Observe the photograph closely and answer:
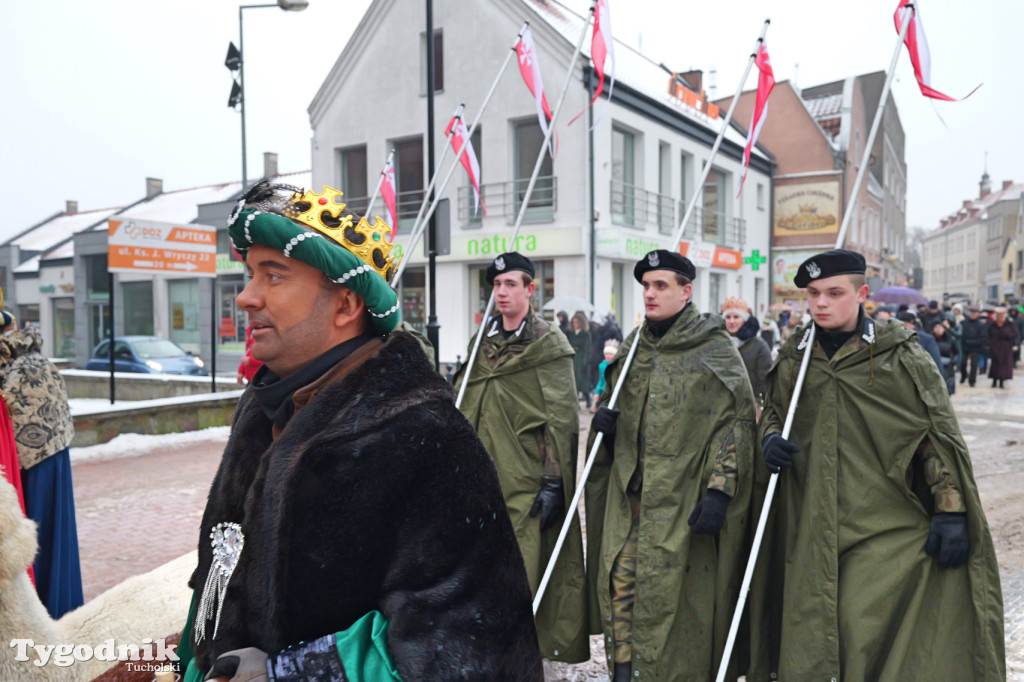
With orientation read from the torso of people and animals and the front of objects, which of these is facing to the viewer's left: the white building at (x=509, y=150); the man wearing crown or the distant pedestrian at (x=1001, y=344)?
the man wearing crown

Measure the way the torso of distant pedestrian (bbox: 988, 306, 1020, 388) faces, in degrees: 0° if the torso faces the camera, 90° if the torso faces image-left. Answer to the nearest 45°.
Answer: approximately 0°

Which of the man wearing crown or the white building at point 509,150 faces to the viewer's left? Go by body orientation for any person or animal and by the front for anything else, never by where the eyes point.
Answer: the man wearing crown

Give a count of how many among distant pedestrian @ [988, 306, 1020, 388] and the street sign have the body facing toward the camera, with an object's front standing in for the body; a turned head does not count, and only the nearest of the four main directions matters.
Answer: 2

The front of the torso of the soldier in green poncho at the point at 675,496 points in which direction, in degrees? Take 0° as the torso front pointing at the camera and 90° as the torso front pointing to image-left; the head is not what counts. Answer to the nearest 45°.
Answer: approximately 45°

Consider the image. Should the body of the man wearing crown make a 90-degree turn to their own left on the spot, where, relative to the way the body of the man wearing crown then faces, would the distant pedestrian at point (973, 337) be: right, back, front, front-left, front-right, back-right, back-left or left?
back-left

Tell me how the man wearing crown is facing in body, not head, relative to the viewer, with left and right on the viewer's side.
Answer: facing to the left of the viewer

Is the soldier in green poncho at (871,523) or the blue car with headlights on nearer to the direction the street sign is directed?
the soldier in green poncho

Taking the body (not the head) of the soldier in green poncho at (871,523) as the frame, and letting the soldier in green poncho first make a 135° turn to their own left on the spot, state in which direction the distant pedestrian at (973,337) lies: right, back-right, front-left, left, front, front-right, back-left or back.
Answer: left
